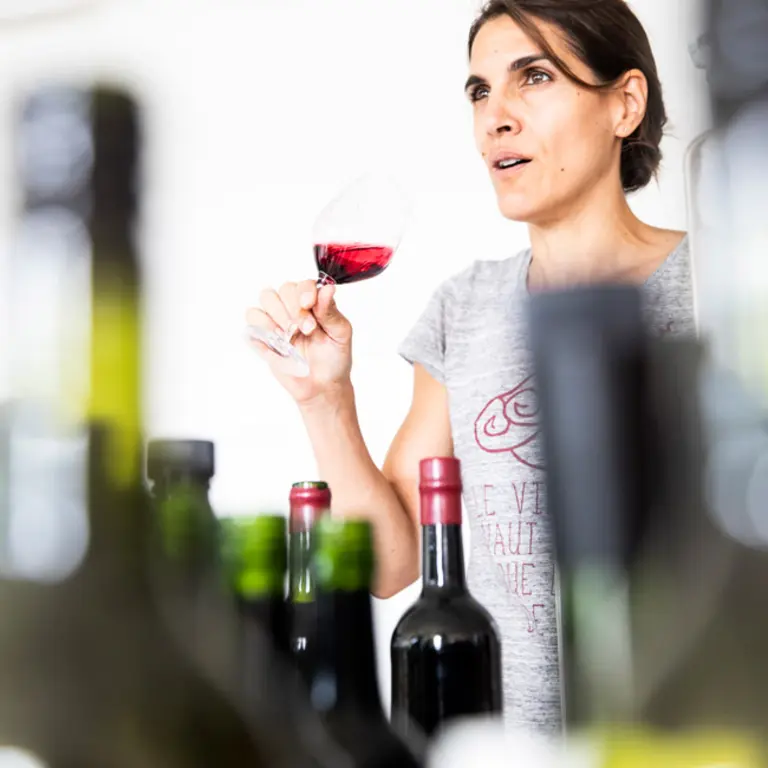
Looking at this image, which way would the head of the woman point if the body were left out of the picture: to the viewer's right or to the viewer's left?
to the viewer's left

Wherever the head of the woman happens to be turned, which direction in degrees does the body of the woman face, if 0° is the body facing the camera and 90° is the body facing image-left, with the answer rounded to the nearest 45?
approximately 45°

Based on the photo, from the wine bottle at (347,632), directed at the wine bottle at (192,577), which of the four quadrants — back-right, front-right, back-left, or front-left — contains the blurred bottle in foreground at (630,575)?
back-left
